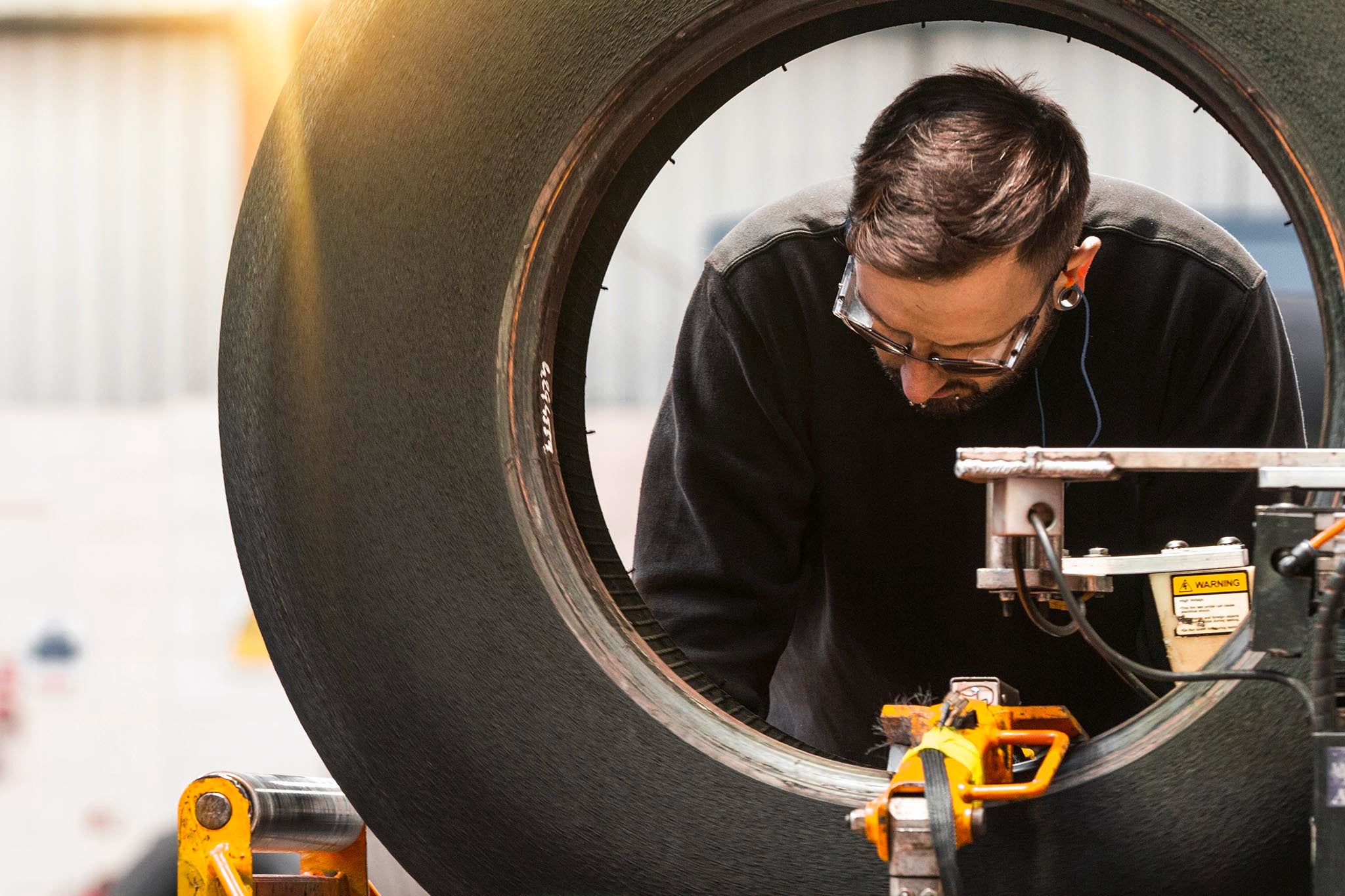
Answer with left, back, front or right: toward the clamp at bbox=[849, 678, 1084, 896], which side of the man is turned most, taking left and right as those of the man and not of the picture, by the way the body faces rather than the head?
front

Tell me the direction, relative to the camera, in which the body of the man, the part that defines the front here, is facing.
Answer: toward the camera

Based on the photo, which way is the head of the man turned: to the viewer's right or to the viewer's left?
to the viewer's left

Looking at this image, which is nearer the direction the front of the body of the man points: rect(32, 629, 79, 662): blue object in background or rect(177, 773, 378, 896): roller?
the roller

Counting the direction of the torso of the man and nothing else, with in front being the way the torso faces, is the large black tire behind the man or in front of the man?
in front

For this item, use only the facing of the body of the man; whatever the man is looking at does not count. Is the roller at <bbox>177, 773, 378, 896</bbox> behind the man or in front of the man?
in front
